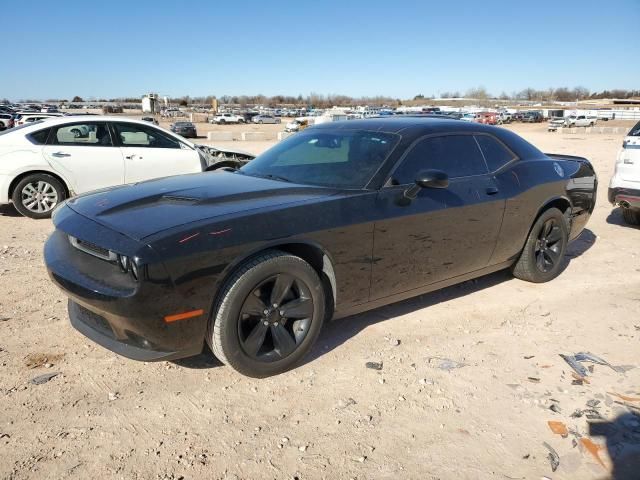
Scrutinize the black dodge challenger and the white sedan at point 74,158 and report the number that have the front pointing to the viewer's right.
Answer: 1

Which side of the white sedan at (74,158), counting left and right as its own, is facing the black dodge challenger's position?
right

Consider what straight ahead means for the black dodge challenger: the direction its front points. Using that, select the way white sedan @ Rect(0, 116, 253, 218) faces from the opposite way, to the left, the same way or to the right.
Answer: the opposite way

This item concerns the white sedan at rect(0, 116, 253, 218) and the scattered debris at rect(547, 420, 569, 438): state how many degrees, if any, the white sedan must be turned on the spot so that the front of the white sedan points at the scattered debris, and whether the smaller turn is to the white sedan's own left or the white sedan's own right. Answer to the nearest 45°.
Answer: approximately 45° to the white sedan's own right

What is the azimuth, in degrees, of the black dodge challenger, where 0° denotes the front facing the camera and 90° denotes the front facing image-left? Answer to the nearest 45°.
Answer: approximately 45°

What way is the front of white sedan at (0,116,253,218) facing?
to the viewer's right

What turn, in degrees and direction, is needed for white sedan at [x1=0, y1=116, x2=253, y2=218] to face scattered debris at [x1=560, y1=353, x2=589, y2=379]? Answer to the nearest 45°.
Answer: approximately 45° to its right

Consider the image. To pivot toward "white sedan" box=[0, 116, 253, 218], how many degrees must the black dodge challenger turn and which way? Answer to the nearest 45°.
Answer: approximately 90° to its right
